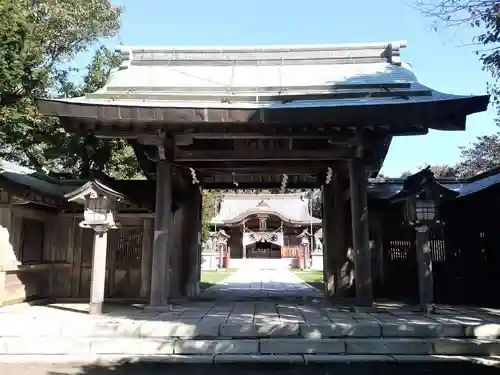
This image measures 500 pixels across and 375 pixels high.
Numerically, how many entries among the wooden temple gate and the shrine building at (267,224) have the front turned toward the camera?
2

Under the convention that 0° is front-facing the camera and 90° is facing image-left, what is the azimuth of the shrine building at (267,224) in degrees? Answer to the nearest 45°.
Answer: approximately 0°

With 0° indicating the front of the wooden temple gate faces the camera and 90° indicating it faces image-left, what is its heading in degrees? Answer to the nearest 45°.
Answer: approximately 0°

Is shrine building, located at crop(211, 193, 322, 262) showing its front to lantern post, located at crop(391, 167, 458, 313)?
yes

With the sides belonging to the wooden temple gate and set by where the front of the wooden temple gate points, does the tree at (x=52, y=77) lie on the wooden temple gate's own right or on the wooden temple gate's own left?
on the wooden temple gate's own right

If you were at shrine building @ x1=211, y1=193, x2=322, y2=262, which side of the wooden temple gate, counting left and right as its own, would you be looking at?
back

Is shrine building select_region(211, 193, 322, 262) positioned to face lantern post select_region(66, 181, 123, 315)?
yes

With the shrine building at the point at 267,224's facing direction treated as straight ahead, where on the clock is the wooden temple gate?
The wooden temple gate is roughly at 12 o'clock from the shrine building.
